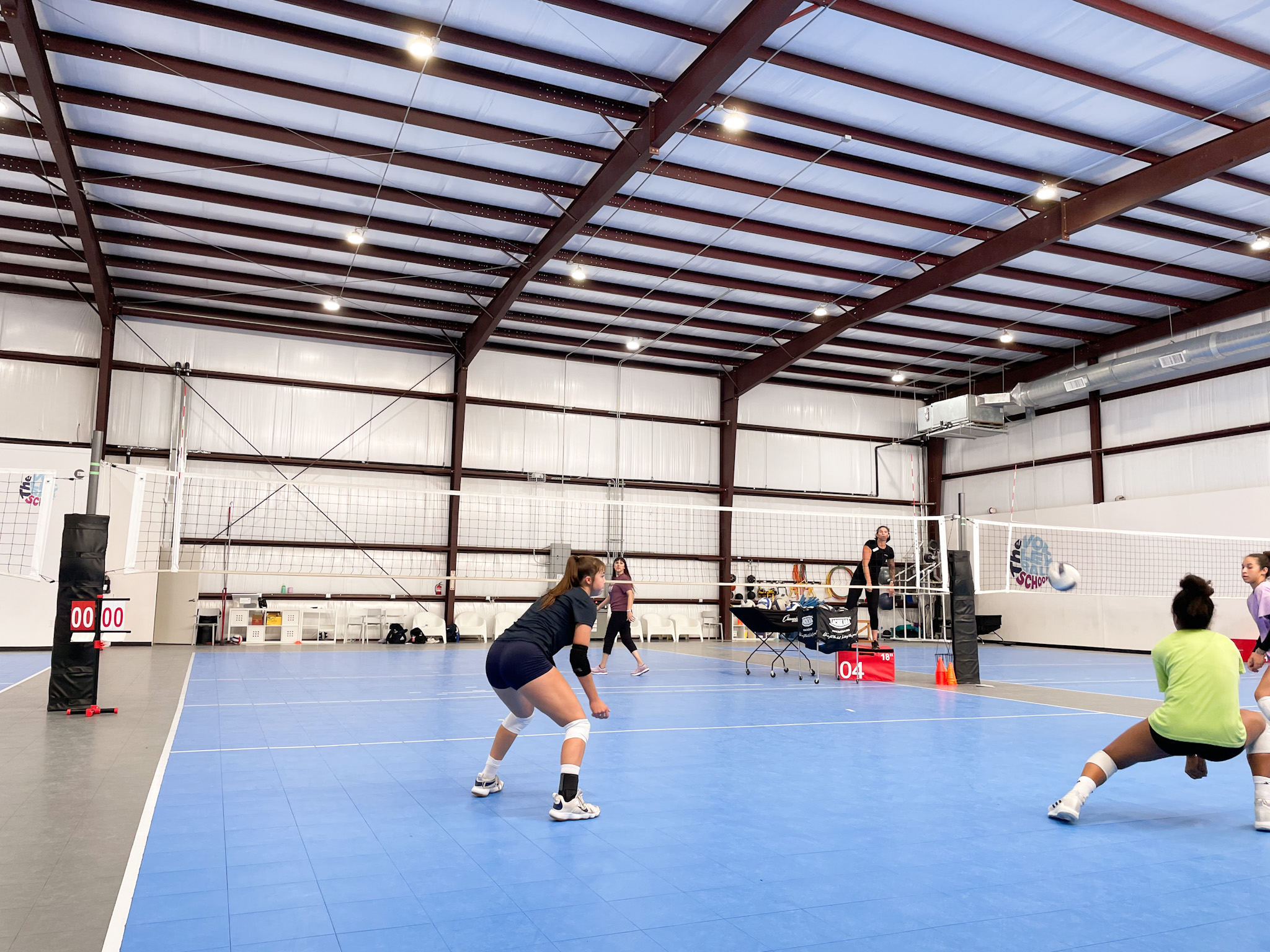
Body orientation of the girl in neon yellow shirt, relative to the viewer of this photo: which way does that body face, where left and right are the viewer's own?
facing away from the viewer

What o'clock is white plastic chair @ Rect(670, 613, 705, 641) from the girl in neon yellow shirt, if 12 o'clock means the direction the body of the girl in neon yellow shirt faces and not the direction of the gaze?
The white plastic chair is roughly at 11 o'clock from the girl in neon yellow shirt.

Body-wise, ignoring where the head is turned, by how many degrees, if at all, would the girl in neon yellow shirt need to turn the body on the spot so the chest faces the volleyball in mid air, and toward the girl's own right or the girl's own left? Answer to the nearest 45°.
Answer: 0° — they already face it

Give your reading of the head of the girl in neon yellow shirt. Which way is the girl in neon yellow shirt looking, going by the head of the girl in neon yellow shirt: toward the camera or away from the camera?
away from the camera

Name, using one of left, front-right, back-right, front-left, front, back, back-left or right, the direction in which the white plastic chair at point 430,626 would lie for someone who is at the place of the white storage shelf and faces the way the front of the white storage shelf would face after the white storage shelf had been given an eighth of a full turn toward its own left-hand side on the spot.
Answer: front-left

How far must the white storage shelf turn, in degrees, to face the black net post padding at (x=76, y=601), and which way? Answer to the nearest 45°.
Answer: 0° — it already faces it

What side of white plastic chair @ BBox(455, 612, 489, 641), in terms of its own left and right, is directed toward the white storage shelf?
right

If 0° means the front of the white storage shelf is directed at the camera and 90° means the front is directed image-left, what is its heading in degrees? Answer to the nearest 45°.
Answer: approximately 0°

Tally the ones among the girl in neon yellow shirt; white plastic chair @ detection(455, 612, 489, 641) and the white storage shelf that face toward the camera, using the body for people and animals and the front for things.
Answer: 2
